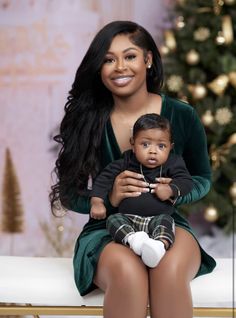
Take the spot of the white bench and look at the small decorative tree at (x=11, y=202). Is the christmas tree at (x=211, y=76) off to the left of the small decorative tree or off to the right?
right

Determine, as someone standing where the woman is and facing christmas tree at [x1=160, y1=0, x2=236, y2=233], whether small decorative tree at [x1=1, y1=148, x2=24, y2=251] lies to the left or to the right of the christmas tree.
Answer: left

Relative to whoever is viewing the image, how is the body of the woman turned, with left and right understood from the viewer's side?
facing the viewer

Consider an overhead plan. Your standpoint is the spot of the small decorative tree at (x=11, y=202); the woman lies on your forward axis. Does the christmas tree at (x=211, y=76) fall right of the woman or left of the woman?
left

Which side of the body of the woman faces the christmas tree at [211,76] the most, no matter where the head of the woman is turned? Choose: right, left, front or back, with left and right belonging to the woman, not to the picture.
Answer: back

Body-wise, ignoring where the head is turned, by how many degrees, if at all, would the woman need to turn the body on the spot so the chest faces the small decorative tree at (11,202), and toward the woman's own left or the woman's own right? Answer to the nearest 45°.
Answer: approximately 180°
